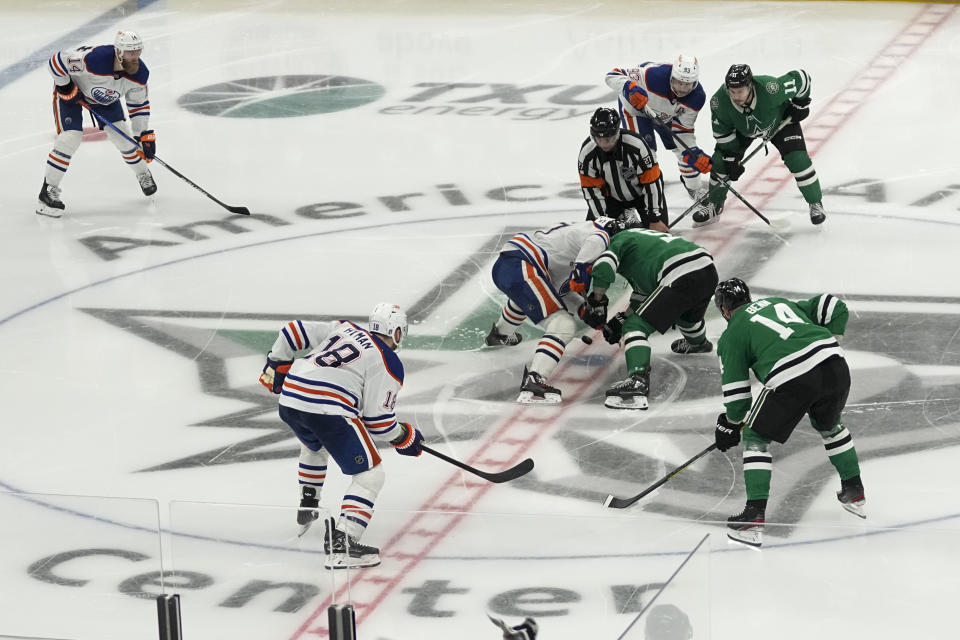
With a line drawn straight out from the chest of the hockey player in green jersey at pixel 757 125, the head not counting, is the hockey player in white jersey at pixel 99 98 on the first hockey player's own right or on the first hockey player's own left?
on the first hockey player's own right

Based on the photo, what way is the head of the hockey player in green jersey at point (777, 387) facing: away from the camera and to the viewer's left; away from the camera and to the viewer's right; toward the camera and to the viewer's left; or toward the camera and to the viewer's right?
away from the camera and to the viewer's left

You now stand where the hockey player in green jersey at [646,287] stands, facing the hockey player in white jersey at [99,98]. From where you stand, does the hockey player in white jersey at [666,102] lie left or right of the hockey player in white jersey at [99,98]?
right

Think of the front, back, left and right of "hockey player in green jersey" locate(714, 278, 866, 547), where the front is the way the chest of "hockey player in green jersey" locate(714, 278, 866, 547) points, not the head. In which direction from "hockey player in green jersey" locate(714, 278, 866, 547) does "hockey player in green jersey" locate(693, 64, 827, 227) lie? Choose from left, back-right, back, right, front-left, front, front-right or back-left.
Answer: front-right

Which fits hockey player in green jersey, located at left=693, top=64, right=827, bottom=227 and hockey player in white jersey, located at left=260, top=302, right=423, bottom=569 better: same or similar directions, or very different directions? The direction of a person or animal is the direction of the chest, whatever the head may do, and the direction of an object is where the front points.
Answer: very different directions

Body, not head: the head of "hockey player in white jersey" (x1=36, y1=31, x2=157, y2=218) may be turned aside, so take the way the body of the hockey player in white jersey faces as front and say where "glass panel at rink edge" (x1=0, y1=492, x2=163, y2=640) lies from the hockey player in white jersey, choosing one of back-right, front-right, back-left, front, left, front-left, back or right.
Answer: front-right

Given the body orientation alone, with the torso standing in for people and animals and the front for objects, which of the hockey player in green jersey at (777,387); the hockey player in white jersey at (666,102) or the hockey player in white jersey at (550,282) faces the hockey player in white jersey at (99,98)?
the hockey player in green jersey

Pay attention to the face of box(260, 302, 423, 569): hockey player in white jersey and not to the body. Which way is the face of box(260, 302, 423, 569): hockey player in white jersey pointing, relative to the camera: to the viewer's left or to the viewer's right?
to the viewer's right

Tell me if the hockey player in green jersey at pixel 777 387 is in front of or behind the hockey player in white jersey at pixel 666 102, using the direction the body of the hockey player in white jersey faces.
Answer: in front

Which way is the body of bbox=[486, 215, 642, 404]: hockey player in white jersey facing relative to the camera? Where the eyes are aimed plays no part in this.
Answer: to the viewer's right

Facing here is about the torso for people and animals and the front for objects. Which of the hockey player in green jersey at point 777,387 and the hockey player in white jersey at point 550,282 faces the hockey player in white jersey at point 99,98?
the hockey player in green jersey

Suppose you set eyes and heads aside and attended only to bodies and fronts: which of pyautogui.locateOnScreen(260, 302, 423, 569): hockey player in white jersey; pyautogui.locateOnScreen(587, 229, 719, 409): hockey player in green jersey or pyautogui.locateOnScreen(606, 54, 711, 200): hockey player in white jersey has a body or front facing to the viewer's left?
the hockey player in green jersey

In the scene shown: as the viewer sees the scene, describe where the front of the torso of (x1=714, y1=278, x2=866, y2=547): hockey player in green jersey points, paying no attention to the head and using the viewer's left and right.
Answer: facing away from the viewer and to the left of the viewer

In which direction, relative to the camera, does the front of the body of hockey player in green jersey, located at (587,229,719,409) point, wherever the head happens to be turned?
to the viewer's left
